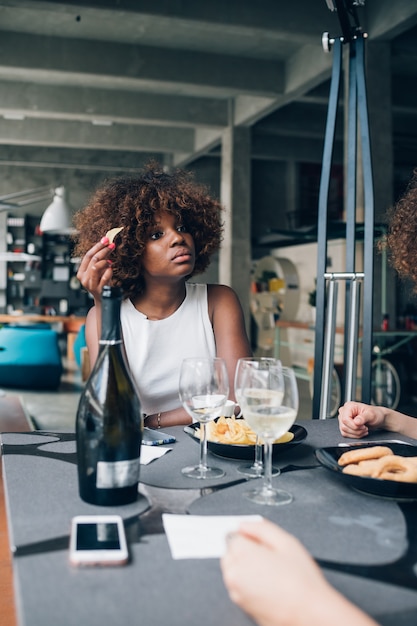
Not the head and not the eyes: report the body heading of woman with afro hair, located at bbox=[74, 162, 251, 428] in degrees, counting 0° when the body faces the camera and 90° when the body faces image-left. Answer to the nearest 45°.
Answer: approximately 0°

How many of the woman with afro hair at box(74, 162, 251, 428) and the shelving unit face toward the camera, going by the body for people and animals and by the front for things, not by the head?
2

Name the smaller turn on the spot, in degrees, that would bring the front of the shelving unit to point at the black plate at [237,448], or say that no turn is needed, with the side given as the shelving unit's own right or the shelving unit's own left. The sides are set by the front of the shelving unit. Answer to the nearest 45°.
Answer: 0° — it already faces it

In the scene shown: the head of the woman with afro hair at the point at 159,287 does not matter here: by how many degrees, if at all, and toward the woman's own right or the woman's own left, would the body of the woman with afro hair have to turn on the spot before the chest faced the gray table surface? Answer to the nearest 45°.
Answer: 0° — they already face it

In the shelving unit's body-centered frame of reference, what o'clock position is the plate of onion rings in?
The plate of onion rings is roughly at 12 o'clock from the shelving unit.

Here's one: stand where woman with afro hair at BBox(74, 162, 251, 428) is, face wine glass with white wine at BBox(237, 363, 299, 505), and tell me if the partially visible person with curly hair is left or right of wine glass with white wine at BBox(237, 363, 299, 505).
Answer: left

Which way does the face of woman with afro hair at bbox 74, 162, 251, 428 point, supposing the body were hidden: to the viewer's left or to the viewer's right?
to the viewer's right

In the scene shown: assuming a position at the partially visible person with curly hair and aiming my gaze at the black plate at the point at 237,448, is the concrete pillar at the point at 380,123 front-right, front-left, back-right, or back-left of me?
back-right

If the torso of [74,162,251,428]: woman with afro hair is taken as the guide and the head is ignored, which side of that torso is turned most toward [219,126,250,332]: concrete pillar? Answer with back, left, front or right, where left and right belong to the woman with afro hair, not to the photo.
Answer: back
